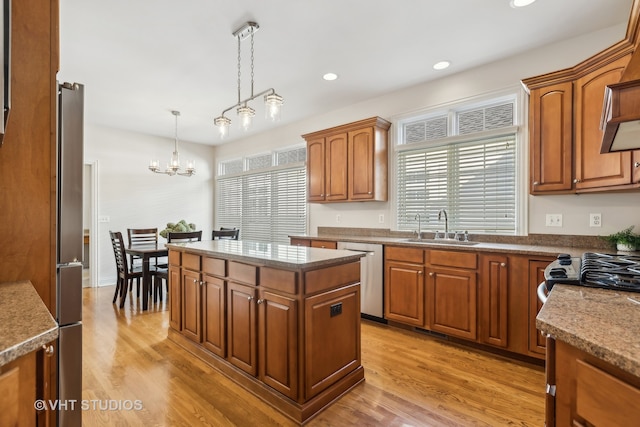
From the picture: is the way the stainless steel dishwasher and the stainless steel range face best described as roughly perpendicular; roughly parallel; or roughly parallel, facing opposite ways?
roughly perpendicular

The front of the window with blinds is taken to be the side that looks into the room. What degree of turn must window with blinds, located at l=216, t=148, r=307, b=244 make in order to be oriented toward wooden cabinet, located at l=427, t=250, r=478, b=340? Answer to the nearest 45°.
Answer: approximately 90° to its left

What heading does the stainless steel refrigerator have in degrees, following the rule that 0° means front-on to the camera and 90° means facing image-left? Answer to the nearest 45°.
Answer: approximately 270°

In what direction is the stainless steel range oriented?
to the viewer's left

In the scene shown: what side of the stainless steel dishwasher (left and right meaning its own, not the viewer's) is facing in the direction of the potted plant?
left

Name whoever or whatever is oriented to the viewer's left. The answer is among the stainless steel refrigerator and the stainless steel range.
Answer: the stainless steel range

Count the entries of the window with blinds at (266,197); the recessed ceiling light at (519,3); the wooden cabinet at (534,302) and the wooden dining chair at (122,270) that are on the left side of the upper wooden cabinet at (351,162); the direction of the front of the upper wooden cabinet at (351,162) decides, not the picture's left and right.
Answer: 2

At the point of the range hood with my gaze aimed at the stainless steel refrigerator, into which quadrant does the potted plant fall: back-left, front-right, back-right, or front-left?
back-right

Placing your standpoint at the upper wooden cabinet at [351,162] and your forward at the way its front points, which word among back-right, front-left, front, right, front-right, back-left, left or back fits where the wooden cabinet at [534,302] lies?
left

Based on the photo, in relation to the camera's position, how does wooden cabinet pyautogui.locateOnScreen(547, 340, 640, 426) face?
facing to the left of the viewer

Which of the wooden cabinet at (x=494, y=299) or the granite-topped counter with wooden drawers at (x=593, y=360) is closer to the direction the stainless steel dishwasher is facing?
the granite-topped counter with wooden drawers

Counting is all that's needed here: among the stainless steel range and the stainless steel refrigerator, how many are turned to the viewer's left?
1

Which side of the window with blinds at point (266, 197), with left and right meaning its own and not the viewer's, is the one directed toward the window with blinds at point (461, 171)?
left

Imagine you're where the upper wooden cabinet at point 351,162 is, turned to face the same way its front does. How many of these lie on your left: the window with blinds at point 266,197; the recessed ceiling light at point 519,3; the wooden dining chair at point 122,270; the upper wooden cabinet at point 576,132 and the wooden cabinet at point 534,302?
3
